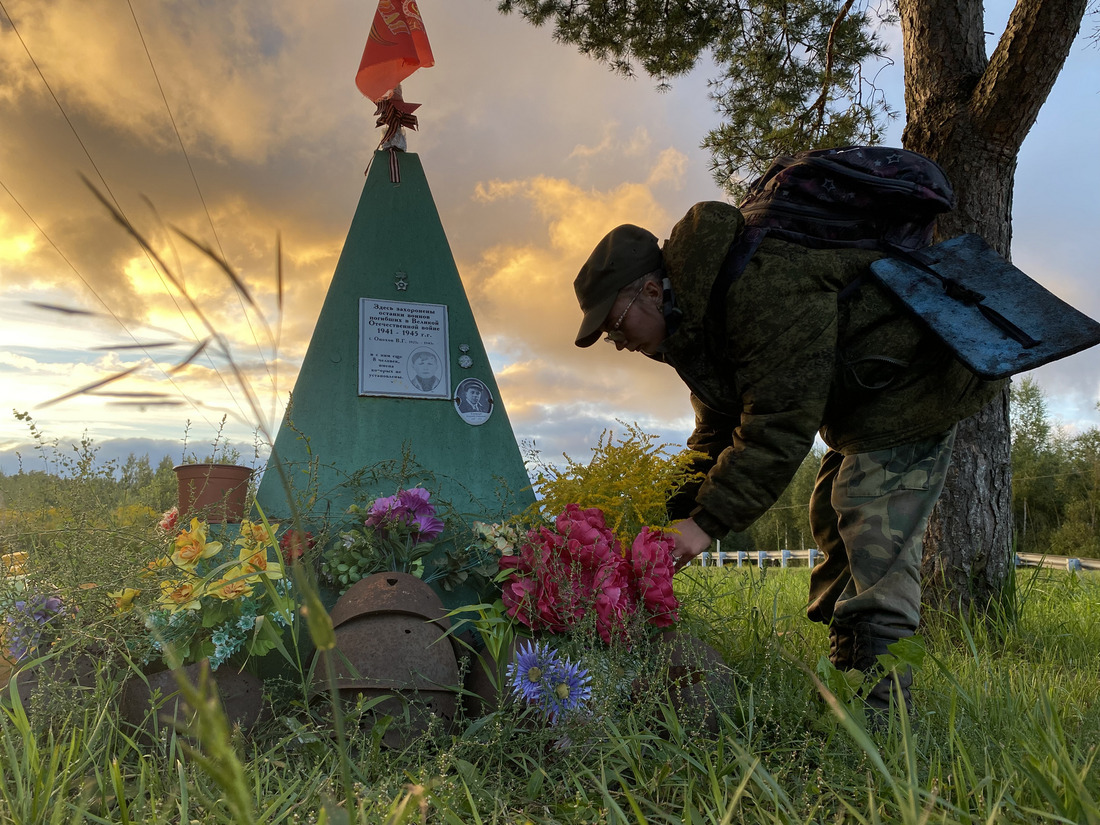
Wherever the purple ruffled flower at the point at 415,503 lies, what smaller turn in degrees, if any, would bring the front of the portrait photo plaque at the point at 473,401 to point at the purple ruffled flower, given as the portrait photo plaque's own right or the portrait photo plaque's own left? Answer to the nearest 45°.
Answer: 0° — it already faces it

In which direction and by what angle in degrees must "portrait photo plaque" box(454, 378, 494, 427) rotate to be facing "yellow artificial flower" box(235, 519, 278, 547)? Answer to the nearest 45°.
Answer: approximately 45° to its right

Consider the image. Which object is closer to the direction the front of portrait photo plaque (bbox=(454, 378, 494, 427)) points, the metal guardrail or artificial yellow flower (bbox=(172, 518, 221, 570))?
the artificial yellow flower

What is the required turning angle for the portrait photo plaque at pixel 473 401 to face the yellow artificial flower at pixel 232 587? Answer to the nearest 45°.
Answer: approximately 45° to its right

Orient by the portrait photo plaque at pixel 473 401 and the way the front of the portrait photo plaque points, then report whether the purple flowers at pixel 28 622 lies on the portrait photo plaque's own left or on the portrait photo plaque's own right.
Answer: on the portrait photo plaque's own right

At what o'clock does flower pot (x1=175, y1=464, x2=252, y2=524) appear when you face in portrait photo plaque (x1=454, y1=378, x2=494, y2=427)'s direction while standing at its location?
The flower pot is roughly at 2 o'clock from the portrait photo plaque.

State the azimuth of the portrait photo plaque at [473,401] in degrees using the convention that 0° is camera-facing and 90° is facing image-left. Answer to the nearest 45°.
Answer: approximately 0°

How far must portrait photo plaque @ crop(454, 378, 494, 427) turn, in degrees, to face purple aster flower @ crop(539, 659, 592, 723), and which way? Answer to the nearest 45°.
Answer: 0° — it already faces it

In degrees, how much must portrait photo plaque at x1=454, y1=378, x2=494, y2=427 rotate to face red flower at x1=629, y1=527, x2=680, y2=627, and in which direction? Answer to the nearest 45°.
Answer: approximately 45° to its left
